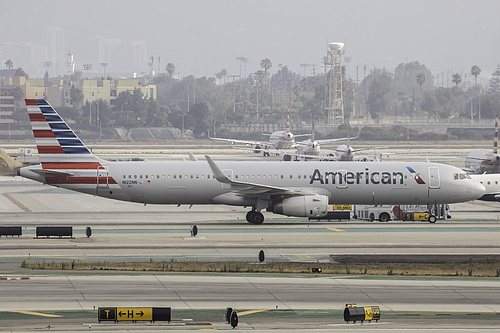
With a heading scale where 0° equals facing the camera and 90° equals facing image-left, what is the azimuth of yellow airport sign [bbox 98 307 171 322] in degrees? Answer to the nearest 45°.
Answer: approximately 0°
